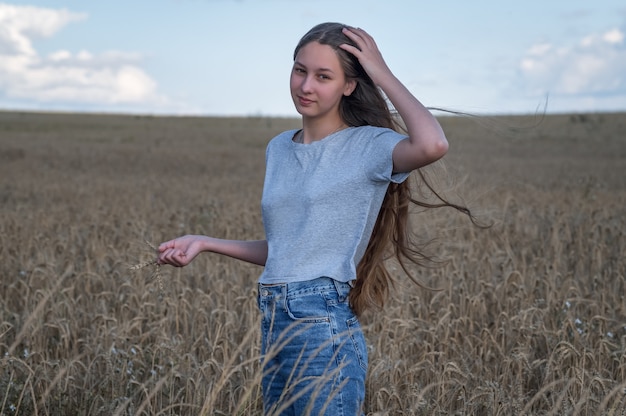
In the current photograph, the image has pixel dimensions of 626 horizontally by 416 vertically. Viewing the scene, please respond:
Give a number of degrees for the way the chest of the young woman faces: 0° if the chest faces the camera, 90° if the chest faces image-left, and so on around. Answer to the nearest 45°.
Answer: approximately 45°
